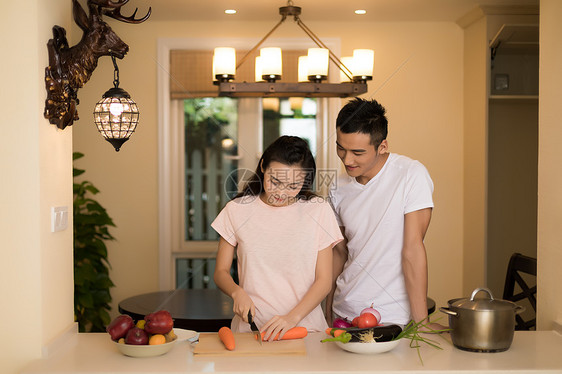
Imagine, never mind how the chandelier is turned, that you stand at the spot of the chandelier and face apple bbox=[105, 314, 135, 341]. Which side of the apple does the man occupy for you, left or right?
left

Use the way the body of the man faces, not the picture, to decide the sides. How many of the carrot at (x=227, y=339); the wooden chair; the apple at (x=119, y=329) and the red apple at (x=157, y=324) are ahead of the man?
3

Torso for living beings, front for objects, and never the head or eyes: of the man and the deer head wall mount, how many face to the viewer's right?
1

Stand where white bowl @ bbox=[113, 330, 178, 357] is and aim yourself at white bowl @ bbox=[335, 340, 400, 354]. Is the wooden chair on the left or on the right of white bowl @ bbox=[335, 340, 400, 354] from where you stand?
left

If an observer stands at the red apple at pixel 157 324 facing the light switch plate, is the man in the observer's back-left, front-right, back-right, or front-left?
back-right

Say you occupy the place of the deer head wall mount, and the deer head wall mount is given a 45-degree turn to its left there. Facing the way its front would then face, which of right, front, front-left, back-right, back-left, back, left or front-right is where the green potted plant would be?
front-left

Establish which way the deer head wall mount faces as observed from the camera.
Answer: facing to the right of the viewer

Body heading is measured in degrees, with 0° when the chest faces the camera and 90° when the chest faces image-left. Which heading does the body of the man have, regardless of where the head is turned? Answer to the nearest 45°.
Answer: approximately 45°
